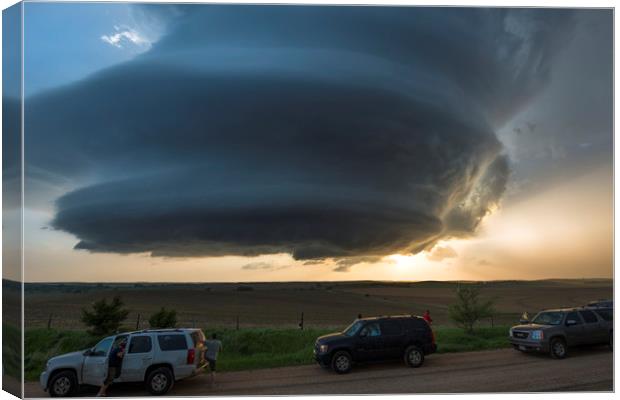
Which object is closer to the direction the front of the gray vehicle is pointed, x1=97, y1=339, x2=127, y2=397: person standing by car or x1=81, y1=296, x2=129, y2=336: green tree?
the person standing by car

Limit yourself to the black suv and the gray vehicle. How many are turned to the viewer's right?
0

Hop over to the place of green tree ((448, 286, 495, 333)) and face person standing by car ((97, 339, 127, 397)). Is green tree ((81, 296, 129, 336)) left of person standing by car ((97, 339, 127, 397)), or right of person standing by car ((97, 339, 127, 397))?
right

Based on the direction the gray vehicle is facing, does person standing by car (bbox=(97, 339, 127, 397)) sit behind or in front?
in front

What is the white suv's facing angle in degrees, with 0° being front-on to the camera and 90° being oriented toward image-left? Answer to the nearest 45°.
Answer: approximately 90°

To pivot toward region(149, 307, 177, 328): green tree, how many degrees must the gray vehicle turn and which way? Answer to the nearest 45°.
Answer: approximately 45° to its right

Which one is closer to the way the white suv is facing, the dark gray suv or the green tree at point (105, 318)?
the green tree

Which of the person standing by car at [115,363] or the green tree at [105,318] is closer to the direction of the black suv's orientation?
the person standing by car

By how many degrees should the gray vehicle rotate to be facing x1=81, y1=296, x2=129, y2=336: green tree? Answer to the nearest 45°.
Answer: approximately 45° to its right
